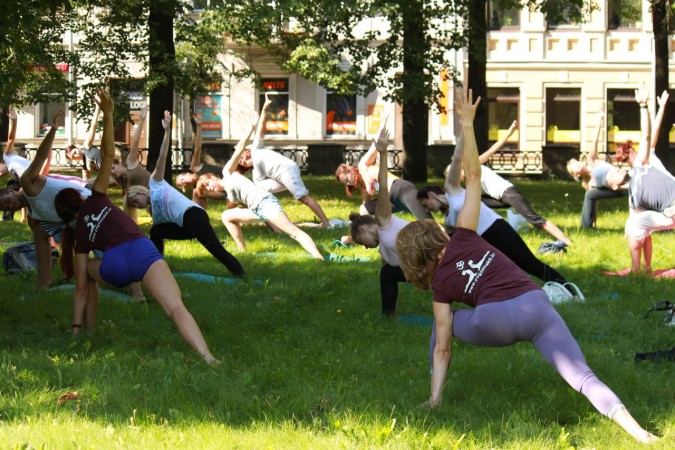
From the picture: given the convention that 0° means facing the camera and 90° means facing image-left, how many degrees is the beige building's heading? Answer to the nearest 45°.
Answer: approximately 0°

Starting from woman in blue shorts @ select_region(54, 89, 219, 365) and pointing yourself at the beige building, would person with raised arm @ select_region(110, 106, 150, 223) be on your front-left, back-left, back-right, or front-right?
front-left

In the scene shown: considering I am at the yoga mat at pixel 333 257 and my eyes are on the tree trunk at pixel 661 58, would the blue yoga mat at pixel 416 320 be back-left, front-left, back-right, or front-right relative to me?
back-right

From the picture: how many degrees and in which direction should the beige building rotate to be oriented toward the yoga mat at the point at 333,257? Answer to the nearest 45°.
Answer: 0° — it already faces it

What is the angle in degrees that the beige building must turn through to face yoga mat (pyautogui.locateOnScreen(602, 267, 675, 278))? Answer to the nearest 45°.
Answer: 0° — it already faces it

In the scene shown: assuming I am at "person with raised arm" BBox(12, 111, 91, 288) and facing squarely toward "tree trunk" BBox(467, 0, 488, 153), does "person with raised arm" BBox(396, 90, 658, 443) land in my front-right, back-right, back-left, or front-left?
back-right

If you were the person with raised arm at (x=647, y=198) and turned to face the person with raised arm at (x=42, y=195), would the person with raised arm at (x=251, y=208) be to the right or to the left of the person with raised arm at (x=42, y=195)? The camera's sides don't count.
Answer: right

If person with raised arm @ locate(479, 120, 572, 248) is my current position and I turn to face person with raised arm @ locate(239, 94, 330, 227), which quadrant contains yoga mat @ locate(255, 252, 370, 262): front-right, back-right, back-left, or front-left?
front-left

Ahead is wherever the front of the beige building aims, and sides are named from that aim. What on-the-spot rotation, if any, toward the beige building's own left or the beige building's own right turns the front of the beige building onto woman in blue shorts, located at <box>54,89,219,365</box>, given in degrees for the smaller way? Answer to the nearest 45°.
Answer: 0° — it already faces them

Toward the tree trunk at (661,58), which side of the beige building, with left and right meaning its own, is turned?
front

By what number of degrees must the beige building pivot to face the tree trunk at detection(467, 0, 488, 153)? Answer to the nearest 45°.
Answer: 0° — it already faces it

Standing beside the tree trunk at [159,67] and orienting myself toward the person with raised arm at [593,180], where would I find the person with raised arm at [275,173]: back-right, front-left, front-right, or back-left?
front-right

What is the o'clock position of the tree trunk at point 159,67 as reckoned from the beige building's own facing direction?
The tree trunk is roughly at 1 o'clock from the beige building.

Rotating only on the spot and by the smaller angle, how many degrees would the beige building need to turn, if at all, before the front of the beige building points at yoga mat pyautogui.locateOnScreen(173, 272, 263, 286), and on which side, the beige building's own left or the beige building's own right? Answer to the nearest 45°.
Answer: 0° — it already faces it

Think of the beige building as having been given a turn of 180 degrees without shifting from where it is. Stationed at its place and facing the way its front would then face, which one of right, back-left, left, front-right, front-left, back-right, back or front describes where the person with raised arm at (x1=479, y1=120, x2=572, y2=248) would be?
back

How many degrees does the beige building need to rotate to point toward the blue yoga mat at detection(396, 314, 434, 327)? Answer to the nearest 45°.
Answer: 0° — it already faces it

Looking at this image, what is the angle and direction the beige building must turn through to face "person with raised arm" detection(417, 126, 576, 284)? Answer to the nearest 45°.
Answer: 0° — it already faces them

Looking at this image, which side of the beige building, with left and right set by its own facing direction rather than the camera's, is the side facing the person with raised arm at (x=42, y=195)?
front
